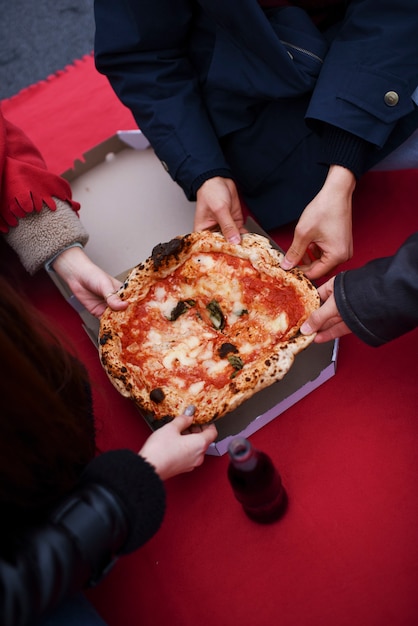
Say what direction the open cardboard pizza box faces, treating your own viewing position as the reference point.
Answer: facing the viewer and to the right of the viewer

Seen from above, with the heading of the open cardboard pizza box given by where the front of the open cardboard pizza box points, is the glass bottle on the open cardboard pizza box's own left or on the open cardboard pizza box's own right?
on the open cardboard pizza box's own right
